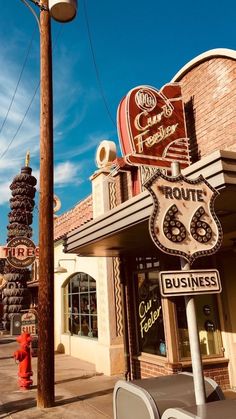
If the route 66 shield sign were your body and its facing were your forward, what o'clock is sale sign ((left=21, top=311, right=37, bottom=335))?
The sale sign is roughly at 5 o'clock from the route 66 shield sign.

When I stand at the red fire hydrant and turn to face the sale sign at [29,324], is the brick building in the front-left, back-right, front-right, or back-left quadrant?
back-right

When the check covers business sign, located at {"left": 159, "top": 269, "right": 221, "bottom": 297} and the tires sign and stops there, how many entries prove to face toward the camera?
2

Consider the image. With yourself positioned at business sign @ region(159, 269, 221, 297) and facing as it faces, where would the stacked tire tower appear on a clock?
The stacked tire tower is roughly at 5 o'clock from the business sign.

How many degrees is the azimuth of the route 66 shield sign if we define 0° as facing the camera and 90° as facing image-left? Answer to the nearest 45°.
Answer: approximately 0°

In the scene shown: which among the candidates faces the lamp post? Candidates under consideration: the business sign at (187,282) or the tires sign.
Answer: the tires sign

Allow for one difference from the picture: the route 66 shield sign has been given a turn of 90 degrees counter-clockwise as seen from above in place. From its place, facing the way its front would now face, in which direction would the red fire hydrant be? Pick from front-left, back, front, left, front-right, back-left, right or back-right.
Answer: back-left

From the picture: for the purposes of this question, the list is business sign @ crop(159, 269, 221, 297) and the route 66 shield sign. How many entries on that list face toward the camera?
2

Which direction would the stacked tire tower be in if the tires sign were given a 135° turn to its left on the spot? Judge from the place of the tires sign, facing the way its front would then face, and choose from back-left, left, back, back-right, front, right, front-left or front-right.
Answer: front-left

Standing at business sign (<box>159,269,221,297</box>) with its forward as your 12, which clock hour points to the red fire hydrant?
The red fire hydrant is roughly at 5 o'clock from the business sign.

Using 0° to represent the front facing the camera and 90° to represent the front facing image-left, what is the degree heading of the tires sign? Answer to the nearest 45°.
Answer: approximately 0°

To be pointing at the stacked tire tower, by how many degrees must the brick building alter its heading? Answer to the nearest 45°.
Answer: approximately 90° to its right
